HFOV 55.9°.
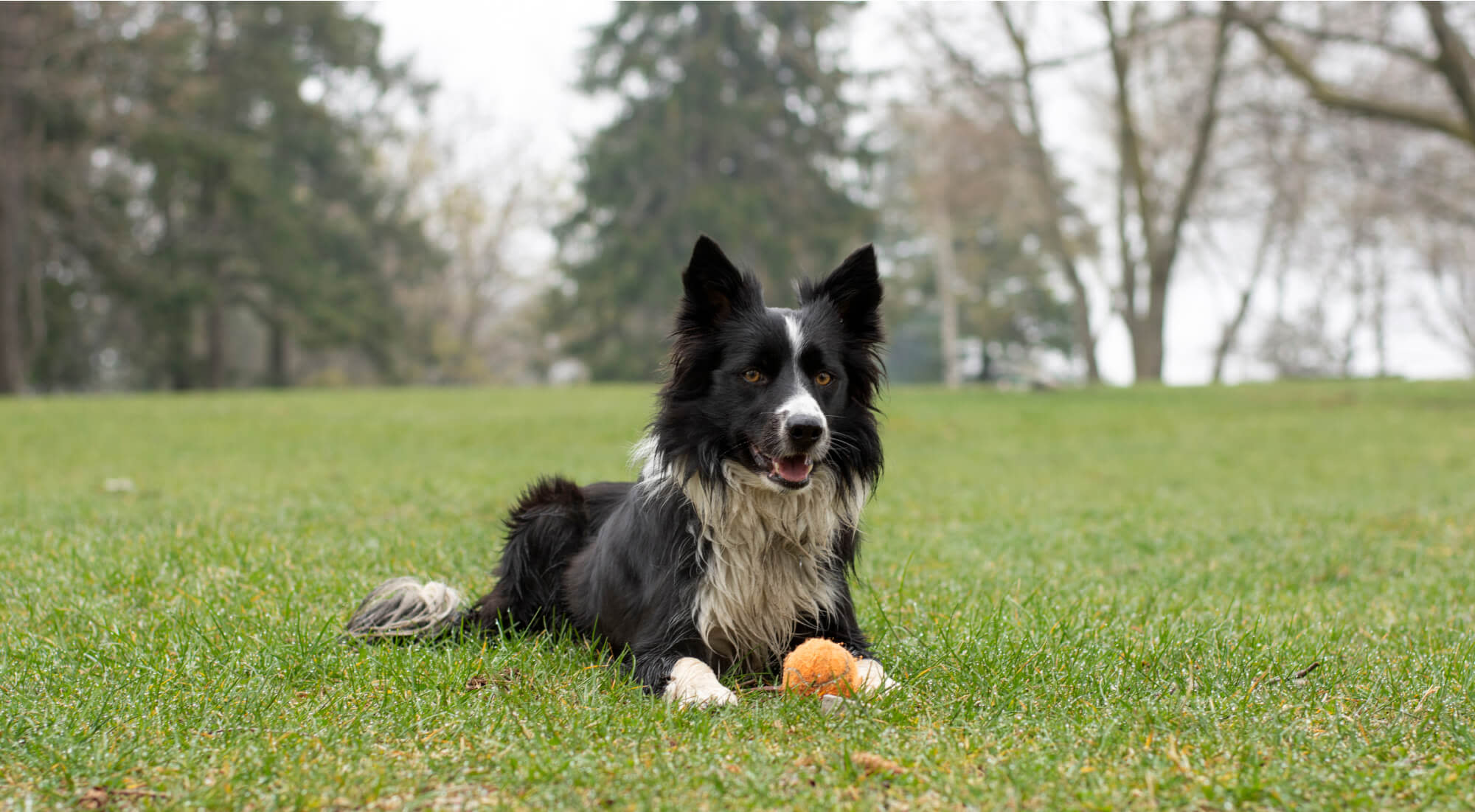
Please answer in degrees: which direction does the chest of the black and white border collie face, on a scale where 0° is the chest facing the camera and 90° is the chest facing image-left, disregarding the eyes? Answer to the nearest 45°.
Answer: approximately 315°

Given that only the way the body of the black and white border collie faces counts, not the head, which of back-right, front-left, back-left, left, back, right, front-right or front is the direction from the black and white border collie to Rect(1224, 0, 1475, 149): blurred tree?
left

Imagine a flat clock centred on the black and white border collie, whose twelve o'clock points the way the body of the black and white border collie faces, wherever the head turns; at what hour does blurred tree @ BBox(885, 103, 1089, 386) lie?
The blurred tree is roughly at 8 o'clock from the black and white border collie.

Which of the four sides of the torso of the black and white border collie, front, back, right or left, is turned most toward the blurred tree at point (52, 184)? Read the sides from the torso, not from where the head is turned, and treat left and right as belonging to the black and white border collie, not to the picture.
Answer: back

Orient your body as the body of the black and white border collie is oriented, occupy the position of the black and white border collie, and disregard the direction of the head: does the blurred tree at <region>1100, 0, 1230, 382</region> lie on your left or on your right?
on your left

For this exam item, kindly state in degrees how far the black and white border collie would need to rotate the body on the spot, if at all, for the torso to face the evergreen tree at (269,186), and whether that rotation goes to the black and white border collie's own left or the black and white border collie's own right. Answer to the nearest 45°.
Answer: approximately 135° to the black and white border collie's own left

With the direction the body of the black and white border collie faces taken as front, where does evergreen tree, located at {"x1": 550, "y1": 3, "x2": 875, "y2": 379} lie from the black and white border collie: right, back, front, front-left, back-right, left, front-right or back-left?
back-left
